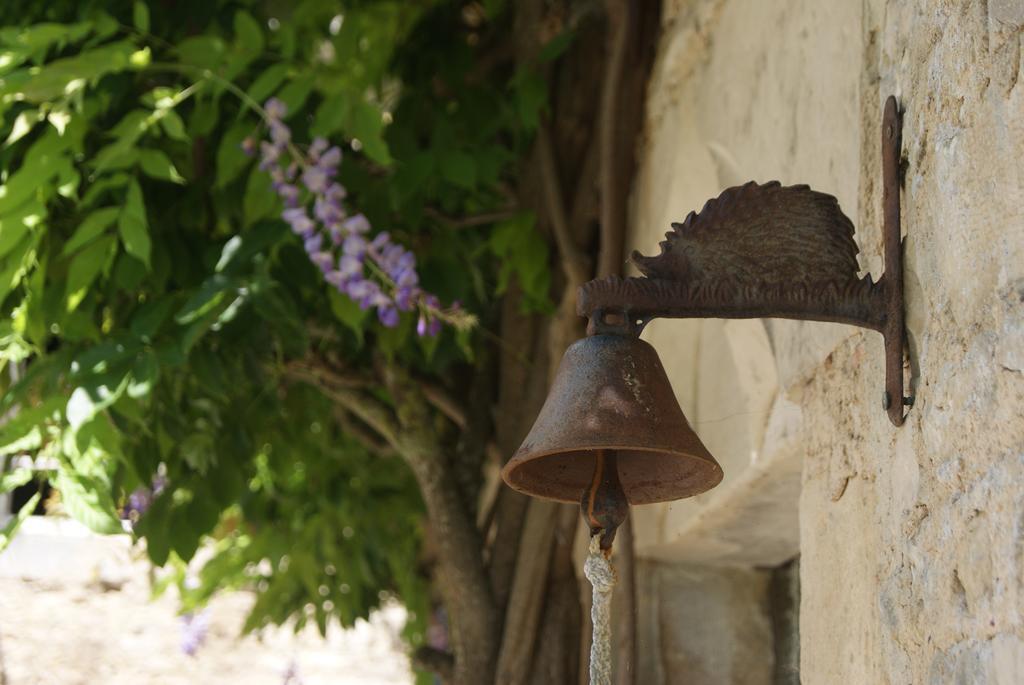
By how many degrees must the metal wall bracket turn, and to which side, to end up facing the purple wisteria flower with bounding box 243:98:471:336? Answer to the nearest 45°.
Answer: approximately 45° to its right

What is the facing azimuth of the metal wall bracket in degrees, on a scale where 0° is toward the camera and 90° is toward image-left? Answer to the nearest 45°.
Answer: approximately 90°
